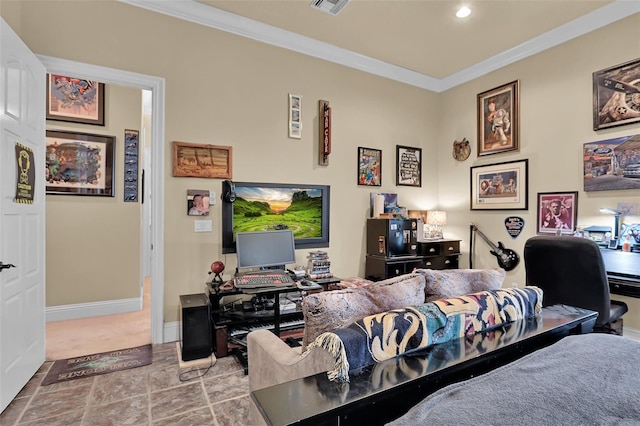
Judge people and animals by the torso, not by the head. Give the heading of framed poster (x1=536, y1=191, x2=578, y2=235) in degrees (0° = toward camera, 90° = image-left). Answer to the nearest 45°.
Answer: approximately 45°

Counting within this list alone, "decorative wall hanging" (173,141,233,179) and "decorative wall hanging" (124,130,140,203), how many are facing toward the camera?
2

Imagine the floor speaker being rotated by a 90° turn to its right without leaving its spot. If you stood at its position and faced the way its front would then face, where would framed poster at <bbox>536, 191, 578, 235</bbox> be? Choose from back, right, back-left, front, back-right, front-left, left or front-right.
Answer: back

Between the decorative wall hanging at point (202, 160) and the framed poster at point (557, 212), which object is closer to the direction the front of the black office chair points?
the framed poster

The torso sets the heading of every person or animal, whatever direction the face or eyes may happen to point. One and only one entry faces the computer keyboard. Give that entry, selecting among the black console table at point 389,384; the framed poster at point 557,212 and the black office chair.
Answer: the framed poster

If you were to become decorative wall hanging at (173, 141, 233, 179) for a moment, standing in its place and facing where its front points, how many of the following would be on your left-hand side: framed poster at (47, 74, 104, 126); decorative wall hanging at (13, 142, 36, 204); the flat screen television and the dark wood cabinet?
2

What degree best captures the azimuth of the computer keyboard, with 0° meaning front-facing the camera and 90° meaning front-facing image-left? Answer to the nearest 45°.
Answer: approximately 0°

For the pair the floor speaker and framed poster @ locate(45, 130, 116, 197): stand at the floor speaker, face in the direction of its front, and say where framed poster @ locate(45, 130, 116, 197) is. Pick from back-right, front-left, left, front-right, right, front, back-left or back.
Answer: back-right

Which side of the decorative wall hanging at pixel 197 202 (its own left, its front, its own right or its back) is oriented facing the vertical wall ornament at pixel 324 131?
left

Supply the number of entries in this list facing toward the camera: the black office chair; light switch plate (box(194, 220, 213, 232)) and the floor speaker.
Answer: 2

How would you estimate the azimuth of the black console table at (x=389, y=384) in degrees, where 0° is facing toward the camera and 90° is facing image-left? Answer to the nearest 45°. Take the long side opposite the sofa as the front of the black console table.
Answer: approximately 315°

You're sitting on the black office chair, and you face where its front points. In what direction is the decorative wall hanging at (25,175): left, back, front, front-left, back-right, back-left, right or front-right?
back

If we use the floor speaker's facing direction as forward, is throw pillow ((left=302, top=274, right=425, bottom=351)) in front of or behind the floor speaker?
in front

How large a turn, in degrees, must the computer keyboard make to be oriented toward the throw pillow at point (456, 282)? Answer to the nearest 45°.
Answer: approximately 45° to its left
